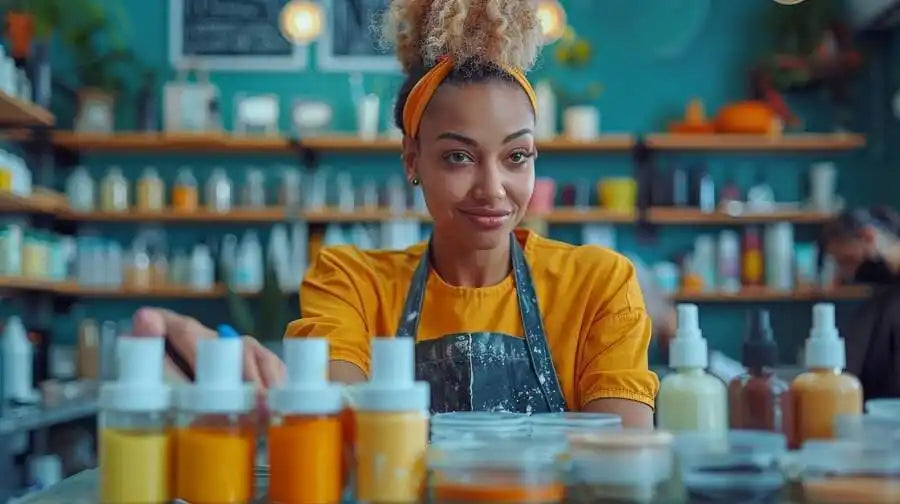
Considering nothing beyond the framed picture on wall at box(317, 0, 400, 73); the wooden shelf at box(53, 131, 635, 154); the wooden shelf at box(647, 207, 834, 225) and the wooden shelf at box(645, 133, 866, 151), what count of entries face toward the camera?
4

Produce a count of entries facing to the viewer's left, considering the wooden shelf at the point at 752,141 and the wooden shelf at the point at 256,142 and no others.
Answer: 0

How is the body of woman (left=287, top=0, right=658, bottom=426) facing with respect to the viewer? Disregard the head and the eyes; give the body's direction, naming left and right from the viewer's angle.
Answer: facing the viewer

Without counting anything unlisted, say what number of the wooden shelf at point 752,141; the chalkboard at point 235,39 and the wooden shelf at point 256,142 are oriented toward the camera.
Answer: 3

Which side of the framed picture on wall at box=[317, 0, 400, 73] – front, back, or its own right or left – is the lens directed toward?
front

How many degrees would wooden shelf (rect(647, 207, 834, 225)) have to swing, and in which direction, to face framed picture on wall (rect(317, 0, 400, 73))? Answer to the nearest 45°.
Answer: approximately 90° to its right

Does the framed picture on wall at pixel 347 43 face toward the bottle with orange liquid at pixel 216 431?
yes

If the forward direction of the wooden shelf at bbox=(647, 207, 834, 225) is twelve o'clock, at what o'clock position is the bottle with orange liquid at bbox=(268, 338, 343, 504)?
The bottle with orange liquid is roughly at 12 o'clock from the wooden shelf.

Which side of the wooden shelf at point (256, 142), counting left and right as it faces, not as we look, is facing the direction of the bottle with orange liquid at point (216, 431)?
front

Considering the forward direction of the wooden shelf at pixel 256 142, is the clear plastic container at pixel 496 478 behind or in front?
in front

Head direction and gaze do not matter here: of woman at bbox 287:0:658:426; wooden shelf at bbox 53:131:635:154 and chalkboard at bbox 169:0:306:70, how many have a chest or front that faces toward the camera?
3

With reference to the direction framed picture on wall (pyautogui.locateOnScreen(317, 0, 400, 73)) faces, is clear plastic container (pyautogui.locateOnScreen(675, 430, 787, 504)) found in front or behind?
in front

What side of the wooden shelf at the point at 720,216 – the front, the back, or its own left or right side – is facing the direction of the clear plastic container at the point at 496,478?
front

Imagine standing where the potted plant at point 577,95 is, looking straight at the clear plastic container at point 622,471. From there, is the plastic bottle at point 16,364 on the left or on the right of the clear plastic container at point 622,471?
right
